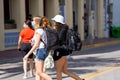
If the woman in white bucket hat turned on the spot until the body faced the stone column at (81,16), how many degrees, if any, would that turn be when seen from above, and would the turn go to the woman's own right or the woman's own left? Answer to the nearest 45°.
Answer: approximately 90° to the woman's own right

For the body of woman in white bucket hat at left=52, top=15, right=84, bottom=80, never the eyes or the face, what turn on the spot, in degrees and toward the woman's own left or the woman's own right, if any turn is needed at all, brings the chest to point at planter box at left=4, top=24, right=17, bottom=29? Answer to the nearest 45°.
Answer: approximately 90° to the woman's own right

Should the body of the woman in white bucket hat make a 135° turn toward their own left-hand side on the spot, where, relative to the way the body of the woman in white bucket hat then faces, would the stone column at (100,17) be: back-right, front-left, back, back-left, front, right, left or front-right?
back-left

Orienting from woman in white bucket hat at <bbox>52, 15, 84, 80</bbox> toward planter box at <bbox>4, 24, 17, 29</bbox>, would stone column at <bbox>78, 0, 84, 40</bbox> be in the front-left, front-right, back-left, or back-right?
front-right
